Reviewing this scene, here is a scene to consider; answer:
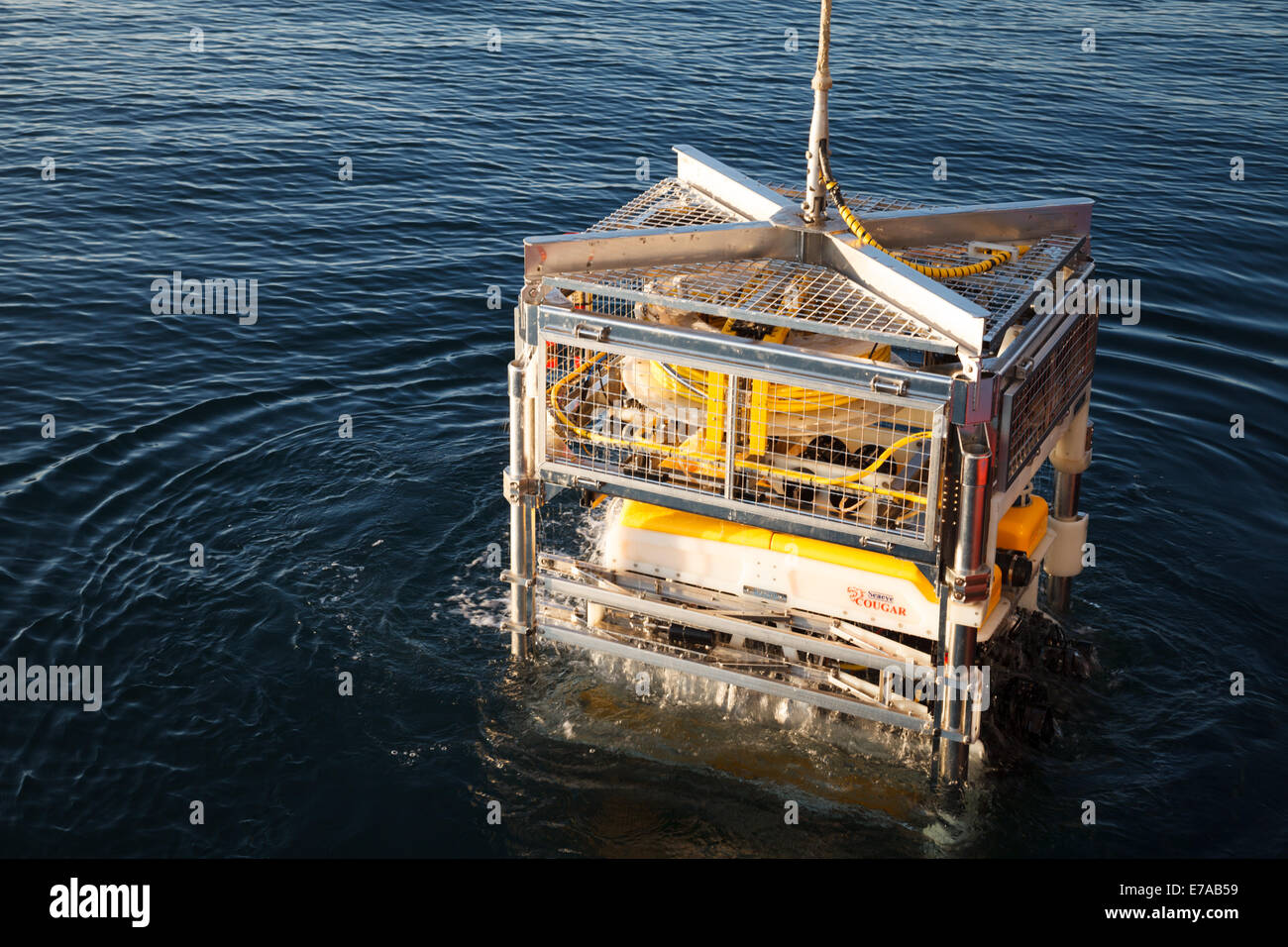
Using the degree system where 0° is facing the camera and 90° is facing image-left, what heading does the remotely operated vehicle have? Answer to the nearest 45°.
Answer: approximately 315°
